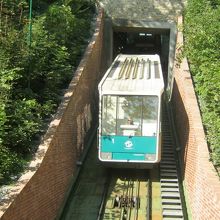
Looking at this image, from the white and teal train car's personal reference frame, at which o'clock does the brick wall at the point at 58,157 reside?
The brick wall is roughly at 2 o'clock from the white and teal train car.

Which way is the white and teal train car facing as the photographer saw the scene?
facing the viewer

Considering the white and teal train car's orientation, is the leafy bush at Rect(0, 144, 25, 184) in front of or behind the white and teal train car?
in front
